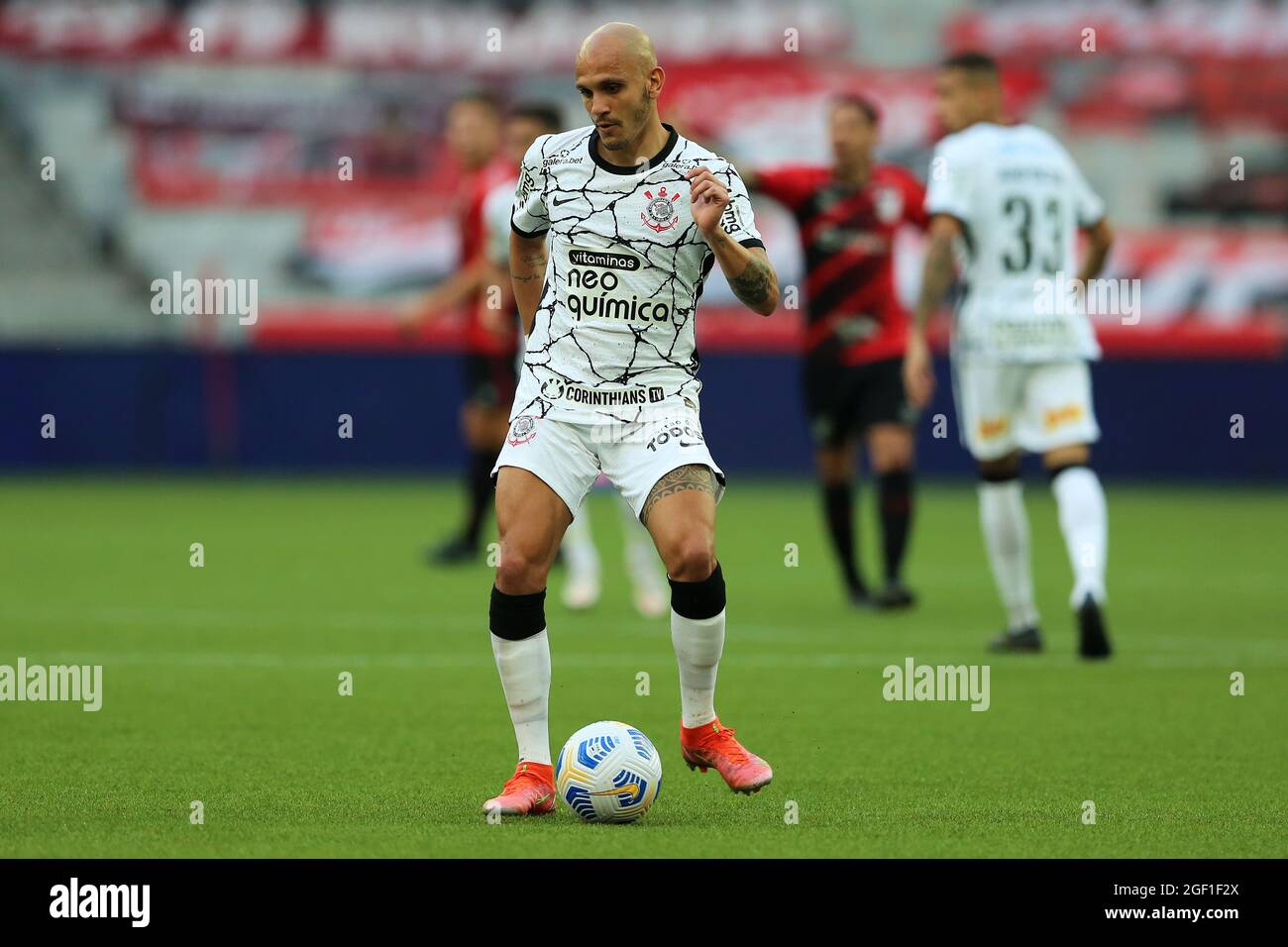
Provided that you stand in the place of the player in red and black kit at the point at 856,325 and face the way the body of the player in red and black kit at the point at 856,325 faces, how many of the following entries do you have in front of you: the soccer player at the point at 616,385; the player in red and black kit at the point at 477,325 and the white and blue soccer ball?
2

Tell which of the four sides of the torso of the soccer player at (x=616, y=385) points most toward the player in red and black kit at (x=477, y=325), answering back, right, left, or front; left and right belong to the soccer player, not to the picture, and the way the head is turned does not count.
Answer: back

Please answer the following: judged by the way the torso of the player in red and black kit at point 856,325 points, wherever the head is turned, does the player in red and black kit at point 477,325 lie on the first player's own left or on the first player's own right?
on the first player's own right

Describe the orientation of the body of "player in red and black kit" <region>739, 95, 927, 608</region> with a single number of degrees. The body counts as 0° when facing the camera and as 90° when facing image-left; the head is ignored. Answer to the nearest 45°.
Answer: approximately 0°

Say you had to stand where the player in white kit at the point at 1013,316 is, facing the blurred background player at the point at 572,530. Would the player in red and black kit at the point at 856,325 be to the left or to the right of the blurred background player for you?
right

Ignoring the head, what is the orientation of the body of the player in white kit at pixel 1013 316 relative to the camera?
away from the camera

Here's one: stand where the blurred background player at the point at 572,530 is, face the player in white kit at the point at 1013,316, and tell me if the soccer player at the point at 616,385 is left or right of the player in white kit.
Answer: right

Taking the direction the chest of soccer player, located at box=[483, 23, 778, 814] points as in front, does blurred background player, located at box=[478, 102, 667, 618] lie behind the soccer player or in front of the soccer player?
behind
